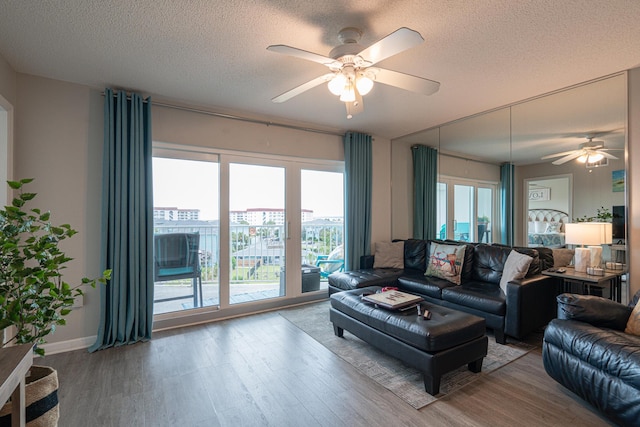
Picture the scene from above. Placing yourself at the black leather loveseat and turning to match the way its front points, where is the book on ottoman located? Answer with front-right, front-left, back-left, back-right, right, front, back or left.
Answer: front-right

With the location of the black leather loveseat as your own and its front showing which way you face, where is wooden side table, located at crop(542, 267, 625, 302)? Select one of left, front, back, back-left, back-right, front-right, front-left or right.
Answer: back-right

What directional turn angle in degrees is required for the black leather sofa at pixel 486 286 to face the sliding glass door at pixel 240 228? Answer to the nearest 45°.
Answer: approximately 45° to its right

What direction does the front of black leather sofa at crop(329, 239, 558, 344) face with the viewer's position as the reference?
facing the viewer and to the left of the viewer

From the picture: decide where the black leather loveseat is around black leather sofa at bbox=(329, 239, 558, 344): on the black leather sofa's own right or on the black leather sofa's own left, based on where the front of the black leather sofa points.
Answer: on the black leather sofa's own left

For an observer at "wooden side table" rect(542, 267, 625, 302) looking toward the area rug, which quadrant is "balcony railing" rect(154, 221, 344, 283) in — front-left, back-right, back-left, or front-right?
front-right

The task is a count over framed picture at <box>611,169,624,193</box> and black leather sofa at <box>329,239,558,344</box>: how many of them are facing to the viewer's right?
0

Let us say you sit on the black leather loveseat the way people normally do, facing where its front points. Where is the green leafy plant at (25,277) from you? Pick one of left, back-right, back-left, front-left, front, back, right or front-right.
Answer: front

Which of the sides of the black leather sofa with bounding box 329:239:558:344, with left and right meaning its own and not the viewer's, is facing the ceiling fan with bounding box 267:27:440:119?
front

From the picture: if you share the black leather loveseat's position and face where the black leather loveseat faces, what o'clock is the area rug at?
The area rug is roughly at 1 o'clock from the black leather loveseat.

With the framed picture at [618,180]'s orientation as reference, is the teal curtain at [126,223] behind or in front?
in front

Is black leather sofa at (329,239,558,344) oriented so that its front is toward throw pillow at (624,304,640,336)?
no

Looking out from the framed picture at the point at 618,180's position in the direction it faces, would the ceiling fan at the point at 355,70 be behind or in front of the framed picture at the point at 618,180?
in front

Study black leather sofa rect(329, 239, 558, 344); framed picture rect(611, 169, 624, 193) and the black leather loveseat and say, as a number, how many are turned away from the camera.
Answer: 0

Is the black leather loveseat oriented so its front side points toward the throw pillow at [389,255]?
no
